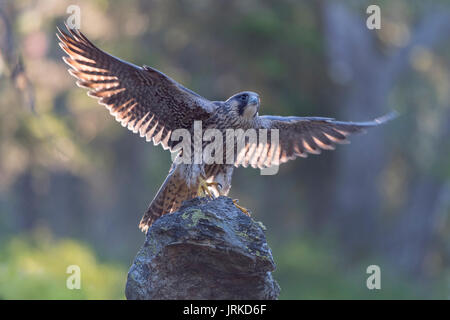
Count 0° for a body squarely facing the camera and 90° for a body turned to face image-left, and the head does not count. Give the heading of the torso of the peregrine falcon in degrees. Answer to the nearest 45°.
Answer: approximately 315°
